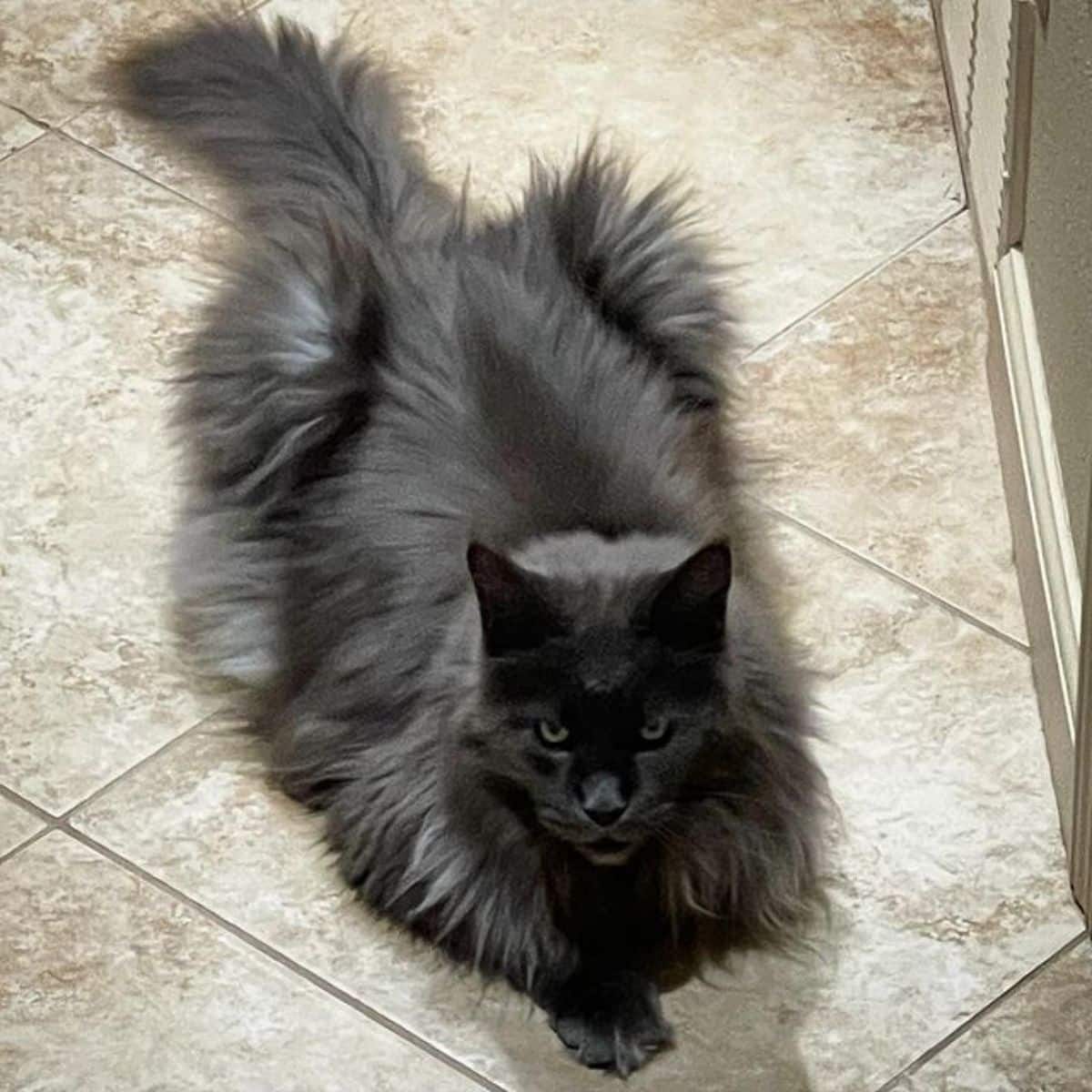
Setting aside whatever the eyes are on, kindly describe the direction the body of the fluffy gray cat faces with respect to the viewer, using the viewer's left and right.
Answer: facing the viewer
